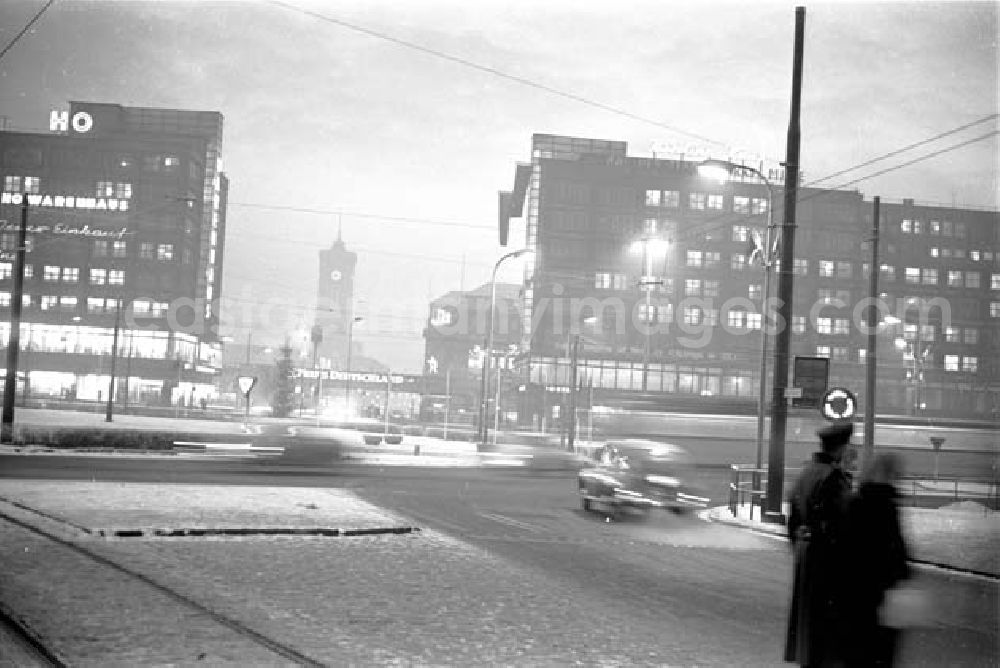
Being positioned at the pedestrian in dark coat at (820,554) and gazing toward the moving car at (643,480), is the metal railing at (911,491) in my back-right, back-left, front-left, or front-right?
front-right

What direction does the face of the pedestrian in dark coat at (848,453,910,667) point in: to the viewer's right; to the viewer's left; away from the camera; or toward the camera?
away from the camera

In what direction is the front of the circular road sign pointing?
toward the camera

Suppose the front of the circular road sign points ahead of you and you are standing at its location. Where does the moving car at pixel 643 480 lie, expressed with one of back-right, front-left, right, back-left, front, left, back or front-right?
back-right

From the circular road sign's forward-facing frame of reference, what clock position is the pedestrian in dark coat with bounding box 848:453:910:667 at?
The pedestrian in dark coat is roughly at 12 o'clock from the circular road sign.

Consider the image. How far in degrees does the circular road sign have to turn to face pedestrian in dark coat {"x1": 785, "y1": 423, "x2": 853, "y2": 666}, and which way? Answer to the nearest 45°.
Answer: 0° — it already faces them
